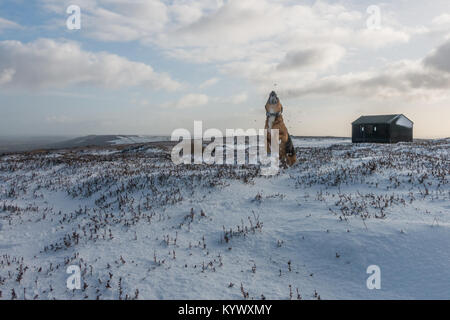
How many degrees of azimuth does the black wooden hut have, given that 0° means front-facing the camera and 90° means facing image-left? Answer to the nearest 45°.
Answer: approximately 45°
